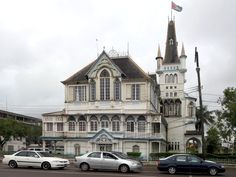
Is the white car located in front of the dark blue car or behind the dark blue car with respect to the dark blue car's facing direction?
behind

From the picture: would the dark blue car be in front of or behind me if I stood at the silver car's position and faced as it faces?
in front

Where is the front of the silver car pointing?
to the viewer's right

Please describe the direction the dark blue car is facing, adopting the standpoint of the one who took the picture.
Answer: facing to the right of the viewer

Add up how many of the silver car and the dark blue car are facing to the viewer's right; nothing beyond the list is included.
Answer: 2

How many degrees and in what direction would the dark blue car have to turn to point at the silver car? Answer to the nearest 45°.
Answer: approximately 180°
